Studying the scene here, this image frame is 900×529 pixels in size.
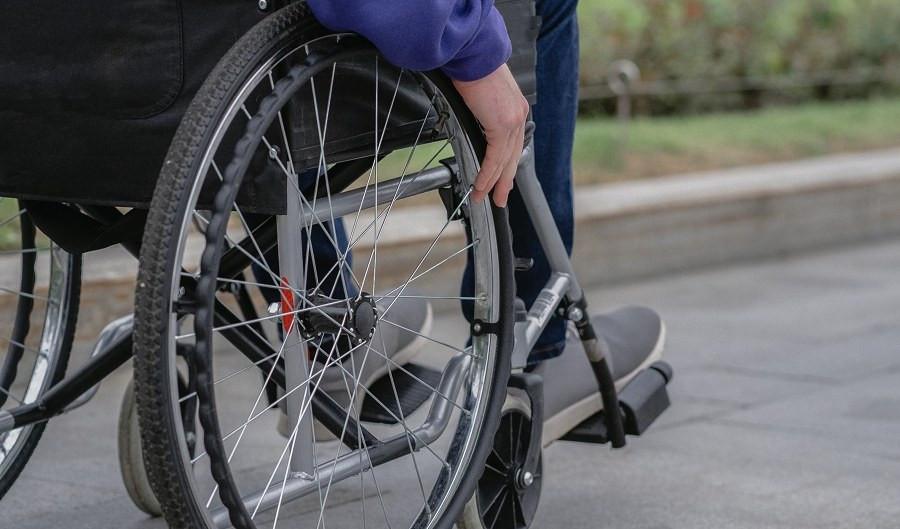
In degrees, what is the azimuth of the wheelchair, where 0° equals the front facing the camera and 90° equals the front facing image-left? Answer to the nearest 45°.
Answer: approximately 225°

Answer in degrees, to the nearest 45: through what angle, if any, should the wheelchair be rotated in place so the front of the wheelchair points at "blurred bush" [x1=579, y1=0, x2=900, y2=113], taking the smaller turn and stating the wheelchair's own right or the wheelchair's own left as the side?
0° — it already faces it
